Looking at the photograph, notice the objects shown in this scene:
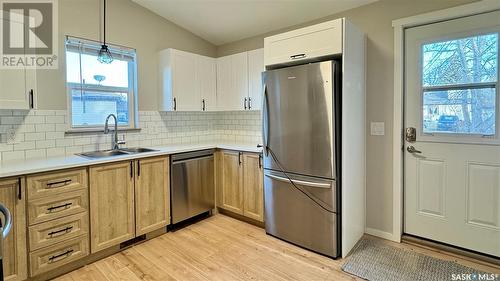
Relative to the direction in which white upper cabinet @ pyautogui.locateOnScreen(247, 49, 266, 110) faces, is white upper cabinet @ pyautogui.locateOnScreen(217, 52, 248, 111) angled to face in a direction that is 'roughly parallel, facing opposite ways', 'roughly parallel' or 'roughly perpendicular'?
roughly parallel

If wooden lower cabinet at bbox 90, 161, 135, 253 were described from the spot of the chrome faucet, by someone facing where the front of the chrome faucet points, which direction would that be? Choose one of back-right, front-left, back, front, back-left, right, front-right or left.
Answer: front-left

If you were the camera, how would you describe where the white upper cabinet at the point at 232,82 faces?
facing the viewer and to the left of the viewer

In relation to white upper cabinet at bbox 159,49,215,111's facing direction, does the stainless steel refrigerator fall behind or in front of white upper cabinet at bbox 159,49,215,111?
in front

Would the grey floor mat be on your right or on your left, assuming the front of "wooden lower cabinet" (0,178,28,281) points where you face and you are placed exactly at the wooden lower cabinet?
on your left

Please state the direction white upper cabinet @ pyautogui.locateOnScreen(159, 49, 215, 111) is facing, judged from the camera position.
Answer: facing the viewer and to the right of the viewer

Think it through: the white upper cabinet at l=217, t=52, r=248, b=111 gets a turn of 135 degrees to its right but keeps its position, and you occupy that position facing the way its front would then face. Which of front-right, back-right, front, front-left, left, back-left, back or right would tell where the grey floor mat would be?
back-right

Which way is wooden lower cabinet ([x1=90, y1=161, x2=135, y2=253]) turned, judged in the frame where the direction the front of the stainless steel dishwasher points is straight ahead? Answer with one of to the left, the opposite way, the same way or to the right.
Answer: the same way

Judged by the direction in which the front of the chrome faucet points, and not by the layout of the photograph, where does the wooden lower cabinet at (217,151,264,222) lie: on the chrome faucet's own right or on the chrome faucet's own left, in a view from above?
on the chrome faucet's own left

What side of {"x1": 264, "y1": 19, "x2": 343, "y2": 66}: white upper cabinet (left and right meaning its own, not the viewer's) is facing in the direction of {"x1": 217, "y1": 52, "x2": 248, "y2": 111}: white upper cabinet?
right

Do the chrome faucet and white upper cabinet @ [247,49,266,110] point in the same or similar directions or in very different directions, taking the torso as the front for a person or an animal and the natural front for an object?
same or similar directions

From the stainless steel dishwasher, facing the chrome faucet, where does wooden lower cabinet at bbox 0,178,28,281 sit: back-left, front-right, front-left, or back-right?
front-left

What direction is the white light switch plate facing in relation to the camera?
toward the camera

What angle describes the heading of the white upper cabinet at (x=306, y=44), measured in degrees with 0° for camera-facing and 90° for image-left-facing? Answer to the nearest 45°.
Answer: approximately 45°

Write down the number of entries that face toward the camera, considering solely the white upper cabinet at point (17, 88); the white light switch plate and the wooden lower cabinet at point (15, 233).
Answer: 3
